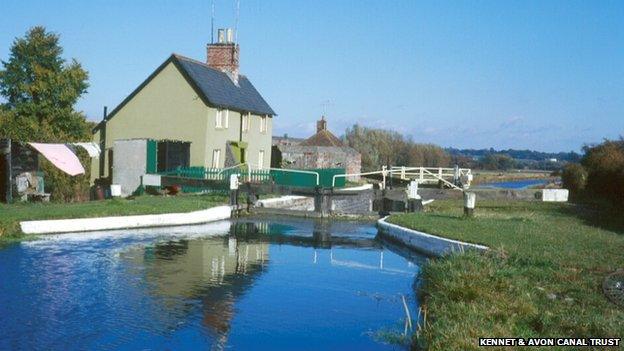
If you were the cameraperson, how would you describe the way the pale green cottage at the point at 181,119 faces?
facing the viewer and to the right of the viewer

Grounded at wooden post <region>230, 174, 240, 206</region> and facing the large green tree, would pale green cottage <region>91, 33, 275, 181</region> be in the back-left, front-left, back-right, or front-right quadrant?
front-right

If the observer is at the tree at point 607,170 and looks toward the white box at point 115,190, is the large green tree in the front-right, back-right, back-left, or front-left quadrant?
front-right

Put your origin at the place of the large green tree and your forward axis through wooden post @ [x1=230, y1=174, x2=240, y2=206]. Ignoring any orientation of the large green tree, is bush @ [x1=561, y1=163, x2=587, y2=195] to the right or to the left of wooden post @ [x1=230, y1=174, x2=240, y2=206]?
left

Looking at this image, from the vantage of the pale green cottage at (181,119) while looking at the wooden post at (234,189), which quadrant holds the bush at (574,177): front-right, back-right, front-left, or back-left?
front-left

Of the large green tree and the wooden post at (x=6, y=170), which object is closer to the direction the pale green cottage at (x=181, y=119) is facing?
the wooden post

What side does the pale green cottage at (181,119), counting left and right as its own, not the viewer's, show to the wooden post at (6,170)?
right

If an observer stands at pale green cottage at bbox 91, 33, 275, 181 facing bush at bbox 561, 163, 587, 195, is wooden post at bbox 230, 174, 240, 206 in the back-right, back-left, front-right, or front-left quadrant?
front-right

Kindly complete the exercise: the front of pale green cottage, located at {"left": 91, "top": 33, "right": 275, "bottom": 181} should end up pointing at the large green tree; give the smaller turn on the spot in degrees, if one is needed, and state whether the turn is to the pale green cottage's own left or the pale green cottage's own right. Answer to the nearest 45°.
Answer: approximately 135° to the pale green cottage's own right

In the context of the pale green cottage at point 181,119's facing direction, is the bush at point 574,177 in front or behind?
in front
